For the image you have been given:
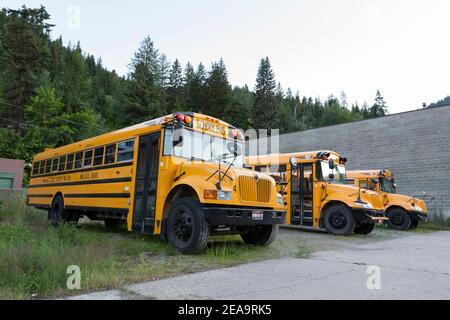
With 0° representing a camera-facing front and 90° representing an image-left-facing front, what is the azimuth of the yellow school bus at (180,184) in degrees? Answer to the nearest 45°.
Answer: approximately 315°

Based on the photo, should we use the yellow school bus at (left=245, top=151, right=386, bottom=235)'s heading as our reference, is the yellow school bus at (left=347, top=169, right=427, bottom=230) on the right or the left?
on its left

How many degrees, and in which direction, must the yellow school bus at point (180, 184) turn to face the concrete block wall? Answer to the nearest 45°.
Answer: approximately 90° to its left

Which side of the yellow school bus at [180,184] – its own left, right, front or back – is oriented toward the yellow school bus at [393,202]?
left

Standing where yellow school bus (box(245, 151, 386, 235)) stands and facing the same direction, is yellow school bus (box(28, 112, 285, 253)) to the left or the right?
on its right

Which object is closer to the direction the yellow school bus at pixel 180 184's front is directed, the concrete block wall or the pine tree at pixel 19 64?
the concrete block wall

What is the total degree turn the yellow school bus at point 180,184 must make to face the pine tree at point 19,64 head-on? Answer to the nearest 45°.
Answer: approximately 180°

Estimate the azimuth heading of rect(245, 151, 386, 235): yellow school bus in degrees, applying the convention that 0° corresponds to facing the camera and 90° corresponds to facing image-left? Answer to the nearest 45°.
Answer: approximately 315°

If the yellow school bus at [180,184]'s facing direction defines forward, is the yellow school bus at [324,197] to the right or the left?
on its left
